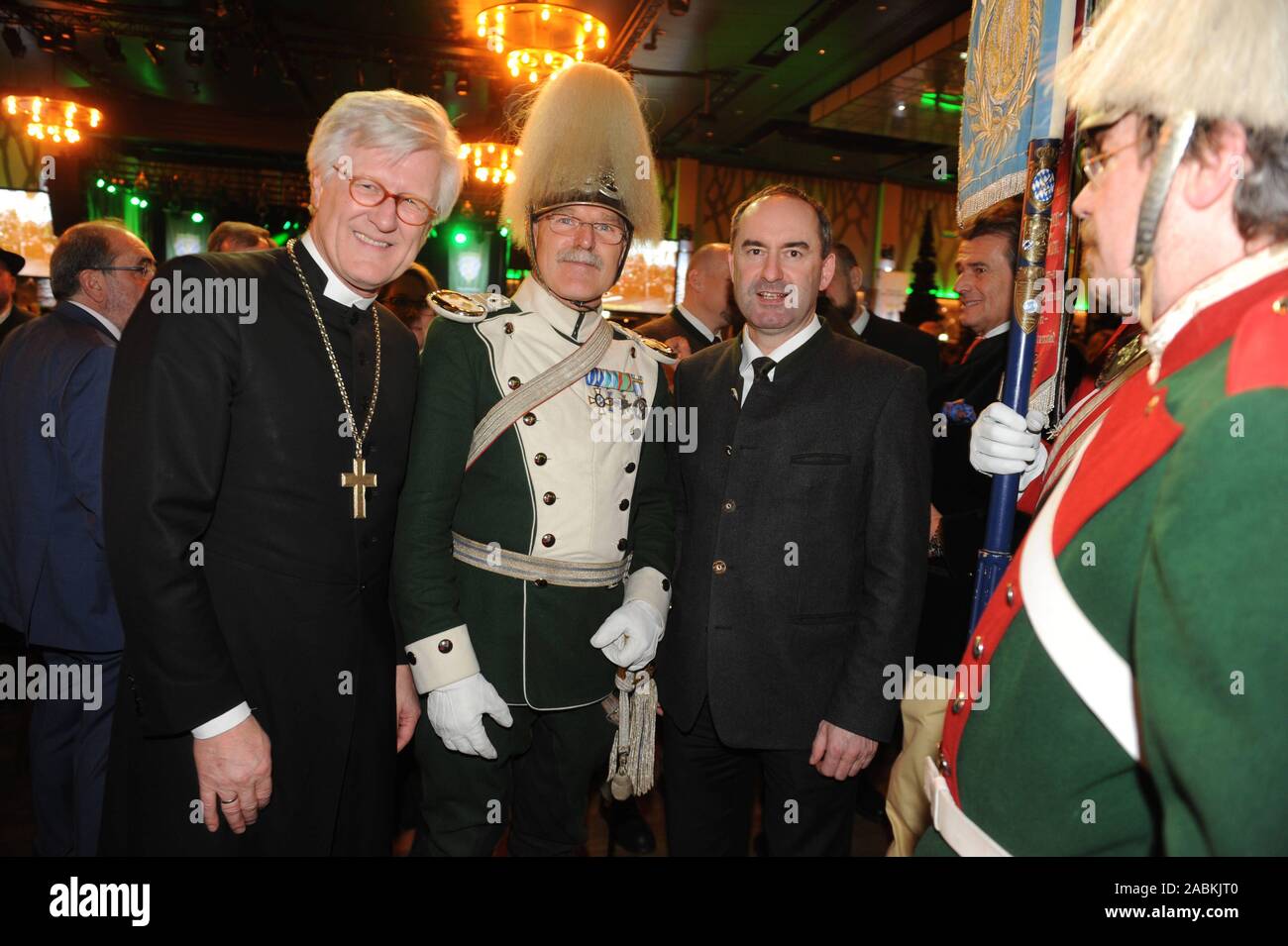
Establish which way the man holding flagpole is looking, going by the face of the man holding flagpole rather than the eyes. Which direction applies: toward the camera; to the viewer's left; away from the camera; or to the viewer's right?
to the viewer's left

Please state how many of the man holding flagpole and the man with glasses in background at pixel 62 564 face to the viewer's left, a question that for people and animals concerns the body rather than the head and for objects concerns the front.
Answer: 1

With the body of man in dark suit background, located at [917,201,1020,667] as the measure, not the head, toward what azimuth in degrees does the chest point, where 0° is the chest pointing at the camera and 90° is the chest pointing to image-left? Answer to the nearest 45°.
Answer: approximately 45°

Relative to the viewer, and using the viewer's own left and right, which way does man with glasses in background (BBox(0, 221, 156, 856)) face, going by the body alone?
facing away from the viewer and to the right of the viewer

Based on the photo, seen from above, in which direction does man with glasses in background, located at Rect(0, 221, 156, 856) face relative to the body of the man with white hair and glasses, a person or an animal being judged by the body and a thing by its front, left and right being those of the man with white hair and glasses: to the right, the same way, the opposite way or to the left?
to the left

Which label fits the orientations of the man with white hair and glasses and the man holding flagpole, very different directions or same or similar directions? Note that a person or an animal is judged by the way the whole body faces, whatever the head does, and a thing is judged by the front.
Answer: very different directions

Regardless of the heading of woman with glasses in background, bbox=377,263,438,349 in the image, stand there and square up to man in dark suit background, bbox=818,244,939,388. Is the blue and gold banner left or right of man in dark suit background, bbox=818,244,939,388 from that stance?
right

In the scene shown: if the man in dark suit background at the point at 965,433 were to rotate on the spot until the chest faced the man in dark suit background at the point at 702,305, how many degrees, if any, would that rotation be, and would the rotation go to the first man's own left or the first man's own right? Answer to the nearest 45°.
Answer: approximately 90° to the first man's own right

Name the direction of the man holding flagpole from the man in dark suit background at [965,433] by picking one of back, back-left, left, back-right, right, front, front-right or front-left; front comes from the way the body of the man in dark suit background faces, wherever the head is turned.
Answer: front-left

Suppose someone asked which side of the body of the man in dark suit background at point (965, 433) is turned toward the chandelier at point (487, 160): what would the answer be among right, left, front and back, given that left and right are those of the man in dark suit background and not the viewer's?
right

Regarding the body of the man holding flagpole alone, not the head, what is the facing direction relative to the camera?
to the viewer's left

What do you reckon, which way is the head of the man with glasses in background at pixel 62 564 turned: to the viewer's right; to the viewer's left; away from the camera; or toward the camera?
to the viewer's right
